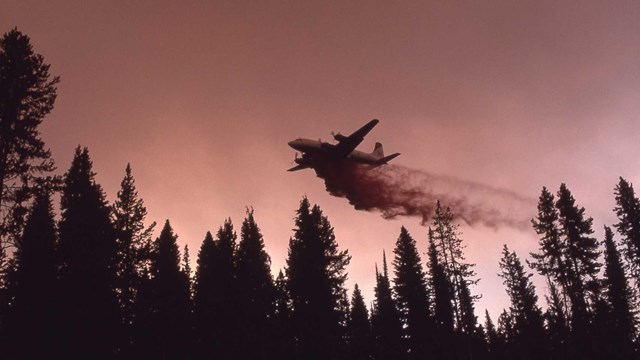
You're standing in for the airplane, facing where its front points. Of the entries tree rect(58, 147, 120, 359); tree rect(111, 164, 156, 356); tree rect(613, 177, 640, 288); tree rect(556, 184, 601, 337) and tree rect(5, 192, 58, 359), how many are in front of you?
3

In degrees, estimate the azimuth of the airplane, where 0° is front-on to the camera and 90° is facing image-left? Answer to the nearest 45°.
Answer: approximately 45°

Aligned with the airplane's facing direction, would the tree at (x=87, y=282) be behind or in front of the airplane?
in front

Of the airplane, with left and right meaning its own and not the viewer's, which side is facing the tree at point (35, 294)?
front

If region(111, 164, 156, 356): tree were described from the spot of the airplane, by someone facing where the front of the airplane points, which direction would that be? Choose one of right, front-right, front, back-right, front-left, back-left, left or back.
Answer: front
